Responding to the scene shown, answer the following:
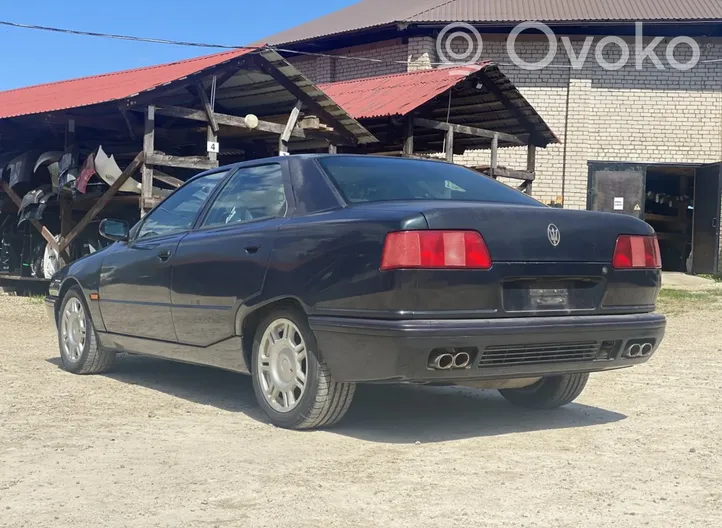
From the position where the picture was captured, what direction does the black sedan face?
facing away from the viewer and to the left of the viewer

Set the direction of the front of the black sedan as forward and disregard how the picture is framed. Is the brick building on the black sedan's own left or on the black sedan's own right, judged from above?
on the black sedan's own right
